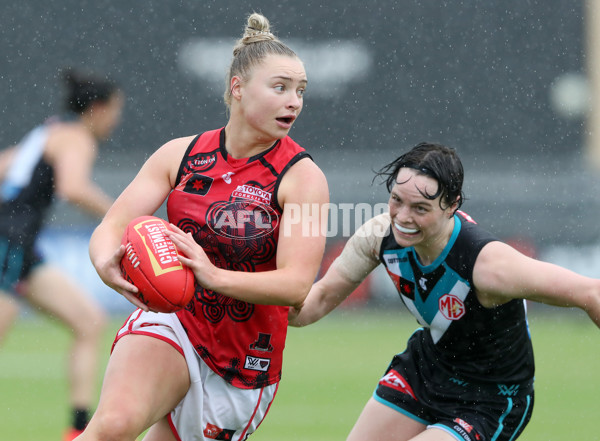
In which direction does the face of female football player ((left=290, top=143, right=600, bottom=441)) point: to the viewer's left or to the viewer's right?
to the viewer's left

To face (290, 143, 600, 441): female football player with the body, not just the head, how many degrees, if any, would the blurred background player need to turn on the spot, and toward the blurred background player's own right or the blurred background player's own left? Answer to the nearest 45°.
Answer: approximately 45° to the blurred background player's own right

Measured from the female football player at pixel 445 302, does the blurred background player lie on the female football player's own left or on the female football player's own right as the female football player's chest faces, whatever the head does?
on the female football player's own right

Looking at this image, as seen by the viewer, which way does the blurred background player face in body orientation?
to the viewer's right

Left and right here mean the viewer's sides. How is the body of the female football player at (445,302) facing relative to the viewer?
facing the viewer and to the left of the viewer

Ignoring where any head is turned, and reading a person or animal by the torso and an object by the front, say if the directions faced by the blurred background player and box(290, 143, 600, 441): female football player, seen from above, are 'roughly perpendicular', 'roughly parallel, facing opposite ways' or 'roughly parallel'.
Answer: roughly parallel, facing opposite ways

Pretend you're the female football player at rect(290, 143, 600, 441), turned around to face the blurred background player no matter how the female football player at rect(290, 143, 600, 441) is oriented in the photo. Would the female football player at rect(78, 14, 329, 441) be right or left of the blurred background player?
left

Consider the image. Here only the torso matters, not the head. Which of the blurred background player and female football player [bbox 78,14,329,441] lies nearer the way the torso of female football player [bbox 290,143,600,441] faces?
the female football player

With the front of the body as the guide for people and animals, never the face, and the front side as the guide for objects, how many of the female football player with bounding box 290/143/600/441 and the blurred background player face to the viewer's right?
1

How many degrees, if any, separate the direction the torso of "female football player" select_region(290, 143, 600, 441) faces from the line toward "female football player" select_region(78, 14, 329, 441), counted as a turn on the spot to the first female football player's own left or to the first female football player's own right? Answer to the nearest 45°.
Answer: approximately 45° to the first female football player's own right
